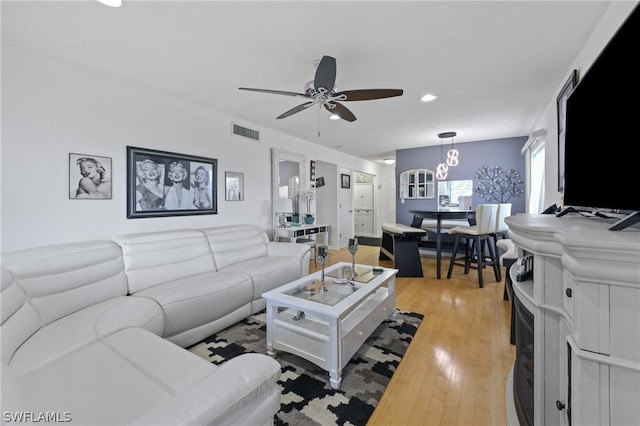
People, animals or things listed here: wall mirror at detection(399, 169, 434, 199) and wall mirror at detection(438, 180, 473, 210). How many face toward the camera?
2

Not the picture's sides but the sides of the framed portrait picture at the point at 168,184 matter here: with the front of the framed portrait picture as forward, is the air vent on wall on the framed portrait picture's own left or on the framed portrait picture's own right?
on the framed portrait picture's own left

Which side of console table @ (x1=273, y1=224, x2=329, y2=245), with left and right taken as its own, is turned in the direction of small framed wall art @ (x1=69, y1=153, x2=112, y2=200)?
right

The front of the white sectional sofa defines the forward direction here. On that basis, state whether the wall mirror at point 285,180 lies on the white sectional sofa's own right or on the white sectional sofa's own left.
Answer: on the white sectional sofa's own left

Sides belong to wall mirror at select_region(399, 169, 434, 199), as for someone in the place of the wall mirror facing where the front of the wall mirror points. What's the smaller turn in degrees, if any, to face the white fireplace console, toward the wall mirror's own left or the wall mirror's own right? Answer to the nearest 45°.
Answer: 0° — it already faces it

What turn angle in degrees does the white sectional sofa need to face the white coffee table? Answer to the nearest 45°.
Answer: approximately 45° to its left

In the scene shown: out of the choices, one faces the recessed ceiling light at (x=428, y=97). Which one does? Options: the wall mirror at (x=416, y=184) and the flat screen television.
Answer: the wall mirror

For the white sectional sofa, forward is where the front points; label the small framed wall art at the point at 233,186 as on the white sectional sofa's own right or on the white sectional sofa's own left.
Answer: on the white sectional sofa's own left

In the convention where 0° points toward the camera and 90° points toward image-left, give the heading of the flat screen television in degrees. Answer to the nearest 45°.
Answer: approximately 45°

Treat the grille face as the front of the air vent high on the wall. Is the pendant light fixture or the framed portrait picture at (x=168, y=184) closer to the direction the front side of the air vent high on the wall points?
the pendant light fixture
